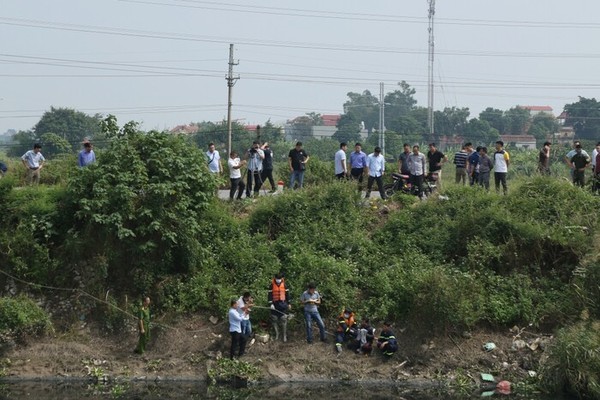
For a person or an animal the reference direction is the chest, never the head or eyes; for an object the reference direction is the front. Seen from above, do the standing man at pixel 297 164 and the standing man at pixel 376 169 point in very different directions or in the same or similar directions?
same or similar directions

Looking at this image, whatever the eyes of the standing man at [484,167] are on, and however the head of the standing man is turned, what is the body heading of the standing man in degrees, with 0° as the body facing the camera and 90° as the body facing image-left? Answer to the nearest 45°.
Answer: approximately 45°

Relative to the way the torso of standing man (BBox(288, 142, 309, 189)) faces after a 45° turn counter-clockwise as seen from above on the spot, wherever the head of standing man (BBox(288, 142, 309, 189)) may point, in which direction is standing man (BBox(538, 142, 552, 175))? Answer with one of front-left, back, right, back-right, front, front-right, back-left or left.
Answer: front-left

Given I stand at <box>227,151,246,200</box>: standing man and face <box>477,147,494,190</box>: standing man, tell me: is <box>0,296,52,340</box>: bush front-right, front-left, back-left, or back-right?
back-right

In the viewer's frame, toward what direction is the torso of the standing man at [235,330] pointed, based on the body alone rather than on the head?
to the viewer's right

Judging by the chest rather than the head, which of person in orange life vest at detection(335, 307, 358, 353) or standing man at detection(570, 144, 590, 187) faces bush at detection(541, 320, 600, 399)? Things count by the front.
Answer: the standing man

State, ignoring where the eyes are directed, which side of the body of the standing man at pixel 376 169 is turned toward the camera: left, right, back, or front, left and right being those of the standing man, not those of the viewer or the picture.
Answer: front

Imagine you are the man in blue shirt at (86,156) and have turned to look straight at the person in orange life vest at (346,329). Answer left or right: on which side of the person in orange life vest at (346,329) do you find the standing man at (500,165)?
left

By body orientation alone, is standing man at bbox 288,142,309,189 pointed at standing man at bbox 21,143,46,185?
no

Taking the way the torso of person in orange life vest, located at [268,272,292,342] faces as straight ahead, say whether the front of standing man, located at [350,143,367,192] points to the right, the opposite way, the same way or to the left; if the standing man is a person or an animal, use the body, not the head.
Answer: the same way

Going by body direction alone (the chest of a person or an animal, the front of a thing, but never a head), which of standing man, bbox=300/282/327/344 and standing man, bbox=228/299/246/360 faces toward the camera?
standing man, bbox=300/282/327/344

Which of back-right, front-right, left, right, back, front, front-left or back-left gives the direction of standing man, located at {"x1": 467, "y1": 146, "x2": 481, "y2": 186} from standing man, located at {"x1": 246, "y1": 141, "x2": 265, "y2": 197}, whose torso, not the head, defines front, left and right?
left

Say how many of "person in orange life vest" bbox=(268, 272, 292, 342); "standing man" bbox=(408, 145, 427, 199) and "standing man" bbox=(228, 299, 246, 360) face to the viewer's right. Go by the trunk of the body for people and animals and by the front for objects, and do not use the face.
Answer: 1

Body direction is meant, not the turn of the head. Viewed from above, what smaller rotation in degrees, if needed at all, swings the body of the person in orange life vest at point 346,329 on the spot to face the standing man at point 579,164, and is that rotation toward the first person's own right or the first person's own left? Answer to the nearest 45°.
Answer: approximately 180°
